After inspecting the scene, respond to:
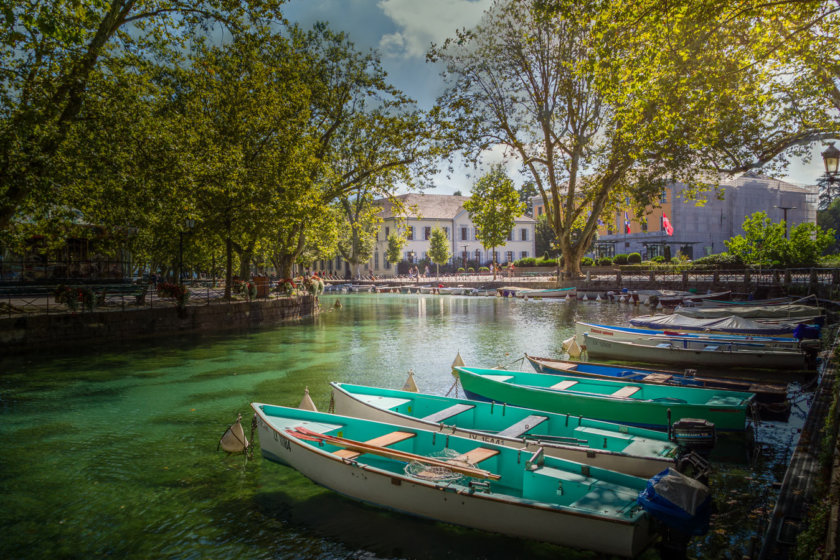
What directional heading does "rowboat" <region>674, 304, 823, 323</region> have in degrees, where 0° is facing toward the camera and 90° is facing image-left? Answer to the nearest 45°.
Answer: approximately 90°

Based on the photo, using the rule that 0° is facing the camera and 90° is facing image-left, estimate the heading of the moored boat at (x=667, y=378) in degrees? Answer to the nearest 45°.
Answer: approximately 90°

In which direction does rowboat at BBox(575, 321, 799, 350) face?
to the viewer's left

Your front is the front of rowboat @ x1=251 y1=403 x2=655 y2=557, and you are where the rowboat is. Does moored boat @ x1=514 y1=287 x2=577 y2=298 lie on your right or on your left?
on your right

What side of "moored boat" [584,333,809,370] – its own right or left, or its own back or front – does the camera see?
left

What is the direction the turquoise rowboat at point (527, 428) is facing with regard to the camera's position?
facing away from the viewer and to the left of the viewer

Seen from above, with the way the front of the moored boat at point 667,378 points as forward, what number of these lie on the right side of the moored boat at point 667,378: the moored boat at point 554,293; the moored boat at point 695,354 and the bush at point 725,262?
3

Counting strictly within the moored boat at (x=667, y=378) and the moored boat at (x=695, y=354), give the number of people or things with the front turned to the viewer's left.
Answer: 2
